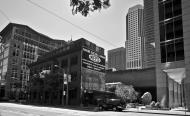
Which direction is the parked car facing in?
to the viewer's right
